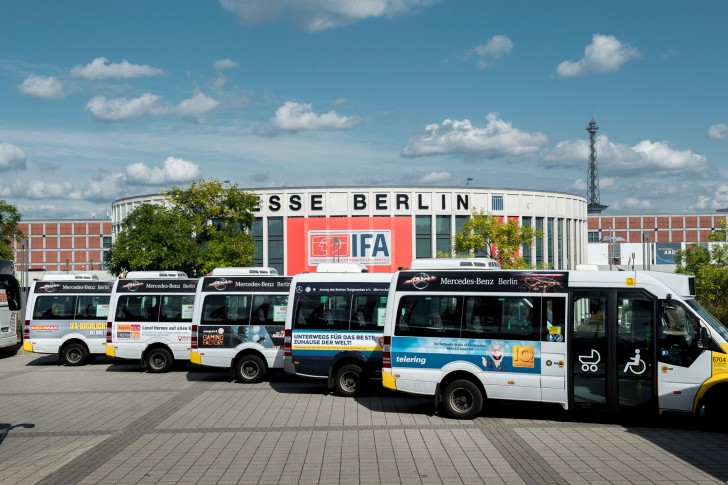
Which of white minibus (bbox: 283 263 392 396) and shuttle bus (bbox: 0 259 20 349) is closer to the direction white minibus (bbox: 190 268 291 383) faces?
the white minibus

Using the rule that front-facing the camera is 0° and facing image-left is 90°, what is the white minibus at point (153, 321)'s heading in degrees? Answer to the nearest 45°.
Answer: approximately 270°

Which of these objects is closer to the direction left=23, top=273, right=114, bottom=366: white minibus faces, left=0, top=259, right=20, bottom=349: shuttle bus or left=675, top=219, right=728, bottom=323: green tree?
the green tree

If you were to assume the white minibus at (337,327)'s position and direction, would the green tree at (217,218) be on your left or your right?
on your left

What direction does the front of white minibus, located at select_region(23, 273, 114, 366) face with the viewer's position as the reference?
facing to the right of the viewer

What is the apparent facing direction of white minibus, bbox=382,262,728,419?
to the viewer's right

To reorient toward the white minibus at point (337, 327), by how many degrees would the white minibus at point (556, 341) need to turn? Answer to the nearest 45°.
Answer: approximately 135° to its left

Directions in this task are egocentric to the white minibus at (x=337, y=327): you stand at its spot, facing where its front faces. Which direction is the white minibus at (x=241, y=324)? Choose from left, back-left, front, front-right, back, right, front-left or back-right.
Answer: back-left

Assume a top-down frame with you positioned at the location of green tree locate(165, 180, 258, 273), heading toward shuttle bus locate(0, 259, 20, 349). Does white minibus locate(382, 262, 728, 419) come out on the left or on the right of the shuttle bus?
left
